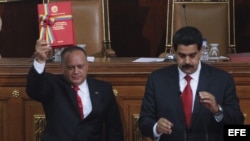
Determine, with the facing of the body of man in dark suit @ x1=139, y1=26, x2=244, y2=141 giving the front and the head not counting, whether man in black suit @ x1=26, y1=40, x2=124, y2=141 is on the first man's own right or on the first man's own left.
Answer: on the first man's own right

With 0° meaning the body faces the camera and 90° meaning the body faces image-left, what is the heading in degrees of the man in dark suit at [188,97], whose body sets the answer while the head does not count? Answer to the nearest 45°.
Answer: approximately 0°

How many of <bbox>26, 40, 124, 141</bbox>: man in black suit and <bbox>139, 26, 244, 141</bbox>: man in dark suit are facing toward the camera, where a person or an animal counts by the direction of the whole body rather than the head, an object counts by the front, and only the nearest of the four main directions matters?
2

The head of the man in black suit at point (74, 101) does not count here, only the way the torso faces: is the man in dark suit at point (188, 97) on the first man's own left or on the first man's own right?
on the first man's own left
